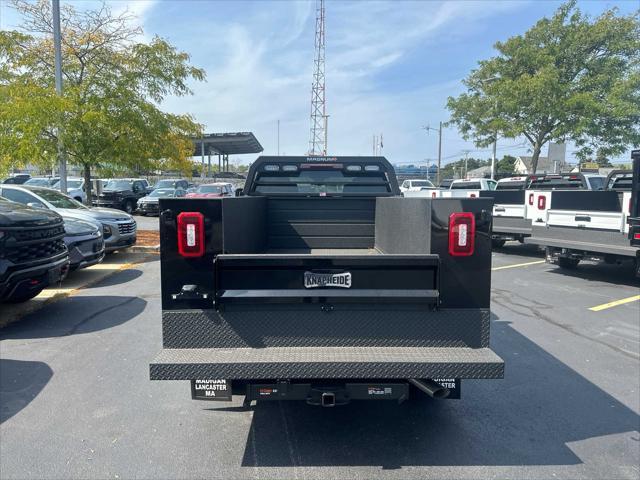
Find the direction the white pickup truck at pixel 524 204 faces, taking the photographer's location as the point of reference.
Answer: facing away from the viewer and to the right of the viewer

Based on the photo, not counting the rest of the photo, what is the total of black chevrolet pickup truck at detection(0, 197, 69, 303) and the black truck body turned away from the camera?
1

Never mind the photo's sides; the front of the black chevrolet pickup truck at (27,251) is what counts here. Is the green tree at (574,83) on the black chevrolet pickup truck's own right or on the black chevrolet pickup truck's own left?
on the black chevrolet pickup truck's own left

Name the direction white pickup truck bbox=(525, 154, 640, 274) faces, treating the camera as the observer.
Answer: facing away from the viewer and to the right of the viewer

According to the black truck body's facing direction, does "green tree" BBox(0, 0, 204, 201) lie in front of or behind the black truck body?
in front

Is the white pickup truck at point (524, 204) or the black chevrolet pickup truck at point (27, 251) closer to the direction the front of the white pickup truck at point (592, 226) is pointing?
the white pickup truck

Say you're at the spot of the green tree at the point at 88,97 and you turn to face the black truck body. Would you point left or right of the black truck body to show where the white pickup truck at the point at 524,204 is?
left

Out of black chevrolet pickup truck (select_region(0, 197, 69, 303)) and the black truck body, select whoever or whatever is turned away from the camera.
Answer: the black truck body

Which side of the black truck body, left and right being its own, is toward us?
back
